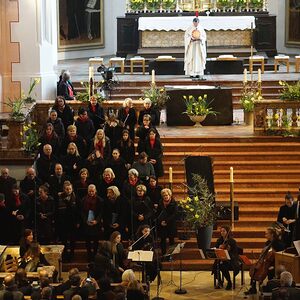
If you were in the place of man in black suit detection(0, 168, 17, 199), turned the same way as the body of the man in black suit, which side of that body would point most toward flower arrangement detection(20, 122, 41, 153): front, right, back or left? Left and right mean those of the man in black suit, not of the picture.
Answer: back

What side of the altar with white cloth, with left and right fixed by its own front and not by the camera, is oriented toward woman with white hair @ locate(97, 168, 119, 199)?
front

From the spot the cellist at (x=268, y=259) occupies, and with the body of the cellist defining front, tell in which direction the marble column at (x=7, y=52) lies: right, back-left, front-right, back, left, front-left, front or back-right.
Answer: right

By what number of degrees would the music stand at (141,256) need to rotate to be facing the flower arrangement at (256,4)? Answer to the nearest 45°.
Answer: approximately 180°

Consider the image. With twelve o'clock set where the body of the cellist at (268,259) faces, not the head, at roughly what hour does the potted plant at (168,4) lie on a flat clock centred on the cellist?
The potted plant is roughly at 4 o'clock from the cellist.

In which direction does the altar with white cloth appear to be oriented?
toward the camera

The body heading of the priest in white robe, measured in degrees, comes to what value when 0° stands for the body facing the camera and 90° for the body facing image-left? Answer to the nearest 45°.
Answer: approximately 0°

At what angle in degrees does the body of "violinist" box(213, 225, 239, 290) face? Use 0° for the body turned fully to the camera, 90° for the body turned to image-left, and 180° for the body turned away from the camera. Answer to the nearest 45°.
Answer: approximately 45°

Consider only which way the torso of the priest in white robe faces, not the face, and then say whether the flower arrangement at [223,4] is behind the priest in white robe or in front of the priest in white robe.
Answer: behind

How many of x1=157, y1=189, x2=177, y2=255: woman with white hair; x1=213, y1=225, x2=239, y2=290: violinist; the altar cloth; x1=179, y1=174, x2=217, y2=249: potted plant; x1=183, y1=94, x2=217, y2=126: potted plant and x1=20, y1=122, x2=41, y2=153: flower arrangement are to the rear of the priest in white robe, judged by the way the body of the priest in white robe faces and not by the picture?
1

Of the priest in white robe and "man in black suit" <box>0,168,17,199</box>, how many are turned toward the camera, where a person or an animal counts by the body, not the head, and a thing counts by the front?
2

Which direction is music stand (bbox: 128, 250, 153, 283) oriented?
toward the camera

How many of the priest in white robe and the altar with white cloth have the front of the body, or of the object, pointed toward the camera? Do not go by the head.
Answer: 2
